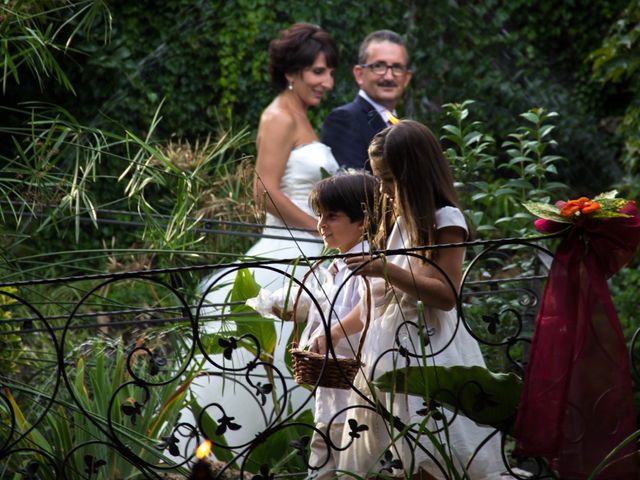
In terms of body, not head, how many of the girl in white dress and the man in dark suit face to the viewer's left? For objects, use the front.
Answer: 1

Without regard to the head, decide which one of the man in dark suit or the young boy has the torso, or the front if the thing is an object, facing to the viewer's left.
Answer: the young boy

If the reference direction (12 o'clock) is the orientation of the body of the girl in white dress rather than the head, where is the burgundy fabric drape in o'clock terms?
The burgundy fabric drape is roughly at 7 o'clock from the girl in white dress.

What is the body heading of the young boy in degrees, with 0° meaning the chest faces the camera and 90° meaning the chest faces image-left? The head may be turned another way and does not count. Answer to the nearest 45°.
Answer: approximately 90°

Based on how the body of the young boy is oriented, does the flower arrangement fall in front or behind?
behind

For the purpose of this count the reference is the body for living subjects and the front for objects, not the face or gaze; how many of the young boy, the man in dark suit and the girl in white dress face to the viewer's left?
2

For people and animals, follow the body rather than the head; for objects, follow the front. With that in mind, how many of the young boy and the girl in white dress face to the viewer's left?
2

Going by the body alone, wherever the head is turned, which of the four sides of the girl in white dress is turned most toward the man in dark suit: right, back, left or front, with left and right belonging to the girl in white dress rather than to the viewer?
right

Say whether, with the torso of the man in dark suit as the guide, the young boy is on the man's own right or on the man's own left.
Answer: on the man's own right

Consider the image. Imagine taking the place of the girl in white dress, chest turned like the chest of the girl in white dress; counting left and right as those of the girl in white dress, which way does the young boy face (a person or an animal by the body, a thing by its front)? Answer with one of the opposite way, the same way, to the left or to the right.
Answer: the same way

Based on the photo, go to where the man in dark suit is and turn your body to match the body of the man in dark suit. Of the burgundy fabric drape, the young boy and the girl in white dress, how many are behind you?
0

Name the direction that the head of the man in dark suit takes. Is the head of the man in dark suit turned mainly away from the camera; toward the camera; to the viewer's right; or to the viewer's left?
toward the camera

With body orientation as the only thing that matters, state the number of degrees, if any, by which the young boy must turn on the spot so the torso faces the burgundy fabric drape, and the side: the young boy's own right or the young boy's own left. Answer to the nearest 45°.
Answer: approximately 135° to the young boy's own left

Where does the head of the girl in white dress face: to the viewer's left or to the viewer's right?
to the viewer's left

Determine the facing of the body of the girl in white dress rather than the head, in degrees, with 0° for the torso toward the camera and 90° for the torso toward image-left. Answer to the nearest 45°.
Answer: approximately 90°

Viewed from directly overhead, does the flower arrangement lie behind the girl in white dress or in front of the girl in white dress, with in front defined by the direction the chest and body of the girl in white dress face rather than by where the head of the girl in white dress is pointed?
behind
